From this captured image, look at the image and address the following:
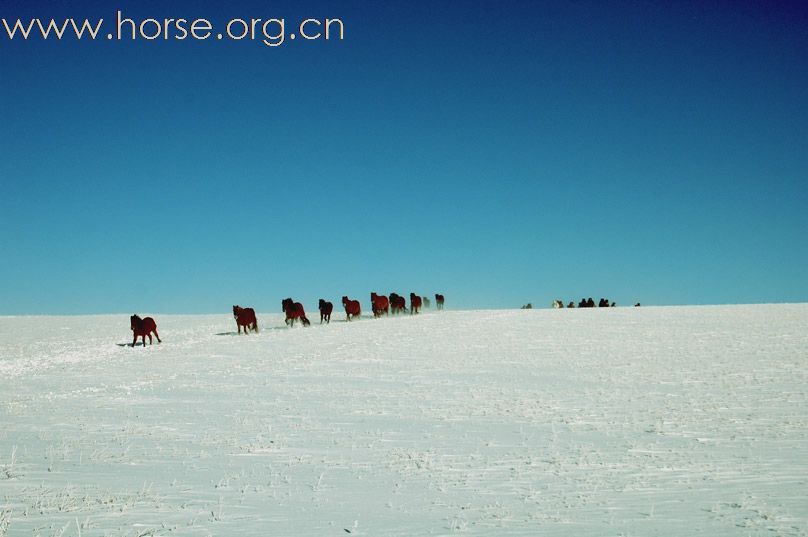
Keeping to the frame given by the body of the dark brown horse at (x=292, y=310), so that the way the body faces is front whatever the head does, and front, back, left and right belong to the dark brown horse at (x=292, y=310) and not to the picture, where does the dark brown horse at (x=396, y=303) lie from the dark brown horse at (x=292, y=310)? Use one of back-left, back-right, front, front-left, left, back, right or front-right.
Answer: back

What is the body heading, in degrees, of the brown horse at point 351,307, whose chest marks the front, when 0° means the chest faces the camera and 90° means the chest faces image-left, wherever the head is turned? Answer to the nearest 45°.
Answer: approximately 45°

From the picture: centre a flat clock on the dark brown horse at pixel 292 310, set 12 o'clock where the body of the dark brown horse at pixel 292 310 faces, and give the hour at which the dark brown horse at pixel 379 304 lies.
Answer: the dark brown horse at pixel 379 304 is roughly at 6 o'clock from the dark brown horse at pixel 292 310.

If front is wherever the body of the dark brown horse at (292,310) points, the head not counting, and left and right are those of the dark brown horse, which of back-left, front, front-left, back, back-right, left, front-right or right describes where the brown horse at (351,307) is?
back

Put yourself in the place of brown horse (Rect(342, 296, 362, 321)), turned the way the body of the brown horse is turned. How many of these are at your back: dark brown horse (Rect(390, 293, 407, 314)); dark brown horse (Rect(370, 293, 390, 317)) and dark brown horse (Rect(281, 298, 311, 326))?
2

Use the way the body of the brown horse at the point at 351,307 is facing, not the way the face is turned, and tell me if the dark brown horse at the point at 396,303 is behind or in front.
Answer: behind

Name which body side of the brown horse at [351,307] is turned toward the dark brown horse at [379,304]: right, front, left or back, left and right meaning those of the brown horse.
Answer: back
